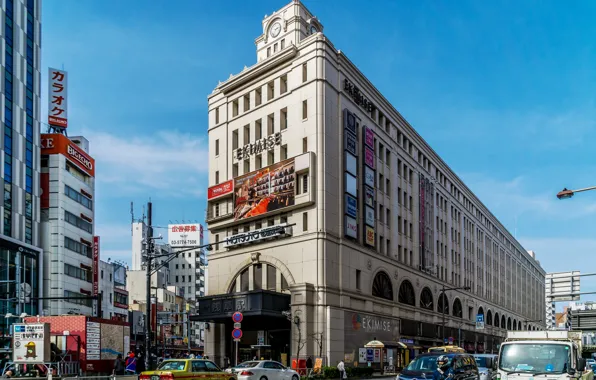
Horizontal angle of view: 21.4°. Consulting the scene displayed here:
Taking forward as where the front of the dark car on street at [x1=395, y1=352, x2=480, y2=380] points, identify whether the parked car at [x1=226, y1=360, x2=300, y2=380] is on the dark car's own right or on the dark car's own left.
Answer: on the dark car's own right

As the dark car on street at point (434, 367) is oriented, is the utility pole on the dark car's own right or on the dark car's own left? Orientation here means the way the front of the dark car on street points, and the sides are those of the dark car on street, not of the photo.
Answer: on the dark car's own right

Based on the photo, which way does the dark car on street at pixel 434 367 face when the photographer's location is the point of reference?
facing the viewer and to the left of the viewer
